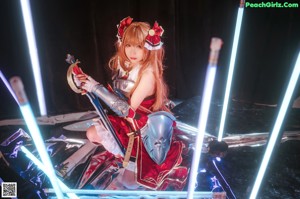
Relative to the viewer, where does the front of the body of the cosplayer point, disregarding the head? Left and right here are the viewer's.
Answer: facing the viewer and to the left of the viewer

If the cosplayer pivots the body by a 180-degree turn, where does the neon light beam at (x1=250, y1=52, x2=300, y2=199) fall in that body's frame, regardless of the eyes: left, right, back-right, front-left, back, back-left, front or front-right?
right
